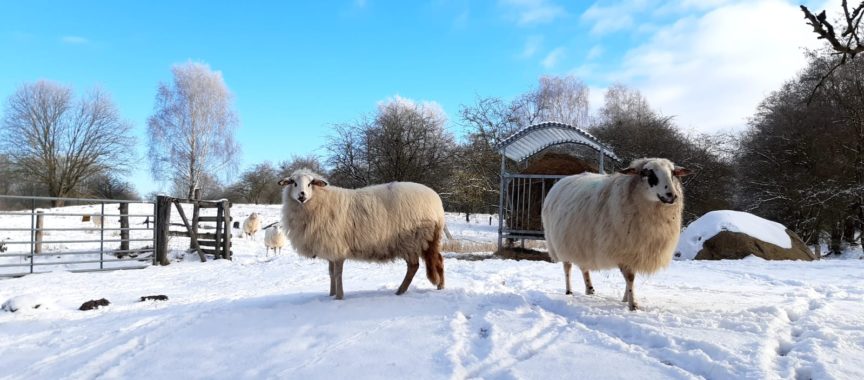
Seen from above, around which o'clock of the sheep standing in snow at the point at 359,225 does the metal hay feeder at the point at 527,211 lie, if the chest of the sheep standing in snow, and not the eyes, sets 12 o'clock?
The metal hay feeder is roughly at 4 o'clock from the sheep standing in snow.

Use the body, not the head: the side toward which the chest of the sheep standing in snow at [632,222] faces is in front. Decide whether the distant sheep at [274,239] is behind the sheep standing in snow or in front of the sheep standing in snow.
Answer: behind

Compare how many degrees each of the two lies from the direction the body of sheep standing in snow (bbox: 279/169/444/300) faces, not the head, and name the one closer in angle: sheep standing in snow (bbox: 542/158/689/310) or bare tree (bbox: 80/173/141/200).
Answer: the bare tree

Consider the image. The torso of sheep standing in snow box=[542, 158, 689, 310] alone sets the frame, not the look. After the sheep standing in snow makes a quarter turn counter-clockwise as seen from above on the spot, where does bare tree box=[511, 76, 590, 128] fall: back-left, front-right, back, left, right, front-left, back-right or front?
front-left

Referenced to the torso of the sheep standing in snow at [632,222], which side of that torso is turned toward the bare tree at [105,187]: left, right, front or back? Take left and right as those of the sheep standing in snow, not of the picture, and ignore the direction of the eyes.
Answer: back

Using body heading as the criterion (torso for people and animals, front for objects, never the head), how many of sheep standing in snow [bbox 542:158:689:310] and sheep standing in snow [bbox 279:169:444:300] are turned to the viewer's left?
1

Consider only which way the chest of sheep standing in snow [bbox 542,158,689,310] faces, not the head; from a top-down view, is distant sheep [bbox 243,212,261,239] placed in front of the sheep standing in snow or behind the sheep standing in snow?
behind

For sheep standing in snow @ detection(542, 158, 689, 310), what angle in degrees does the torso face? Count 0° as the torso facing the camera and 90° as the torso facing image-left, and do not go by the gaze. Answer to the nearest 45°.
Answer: approximately 315°

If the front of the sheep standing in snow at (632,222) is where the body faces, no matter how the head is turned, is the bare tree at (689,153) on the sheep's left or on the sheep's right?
on the sheep's left

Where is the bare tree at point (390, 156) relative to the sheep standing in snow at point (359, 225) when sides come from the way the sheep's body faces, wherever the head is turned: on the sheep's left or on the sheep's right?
on the sheep's right

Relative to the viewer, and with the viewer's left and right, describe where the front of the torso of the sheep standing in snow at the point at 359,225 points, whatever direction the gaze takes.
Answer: facing to the left of the viewer

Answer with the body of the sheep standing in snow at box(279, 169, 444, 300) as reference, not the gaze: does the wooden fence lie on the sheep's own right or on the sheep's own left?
on the sheep's own right
